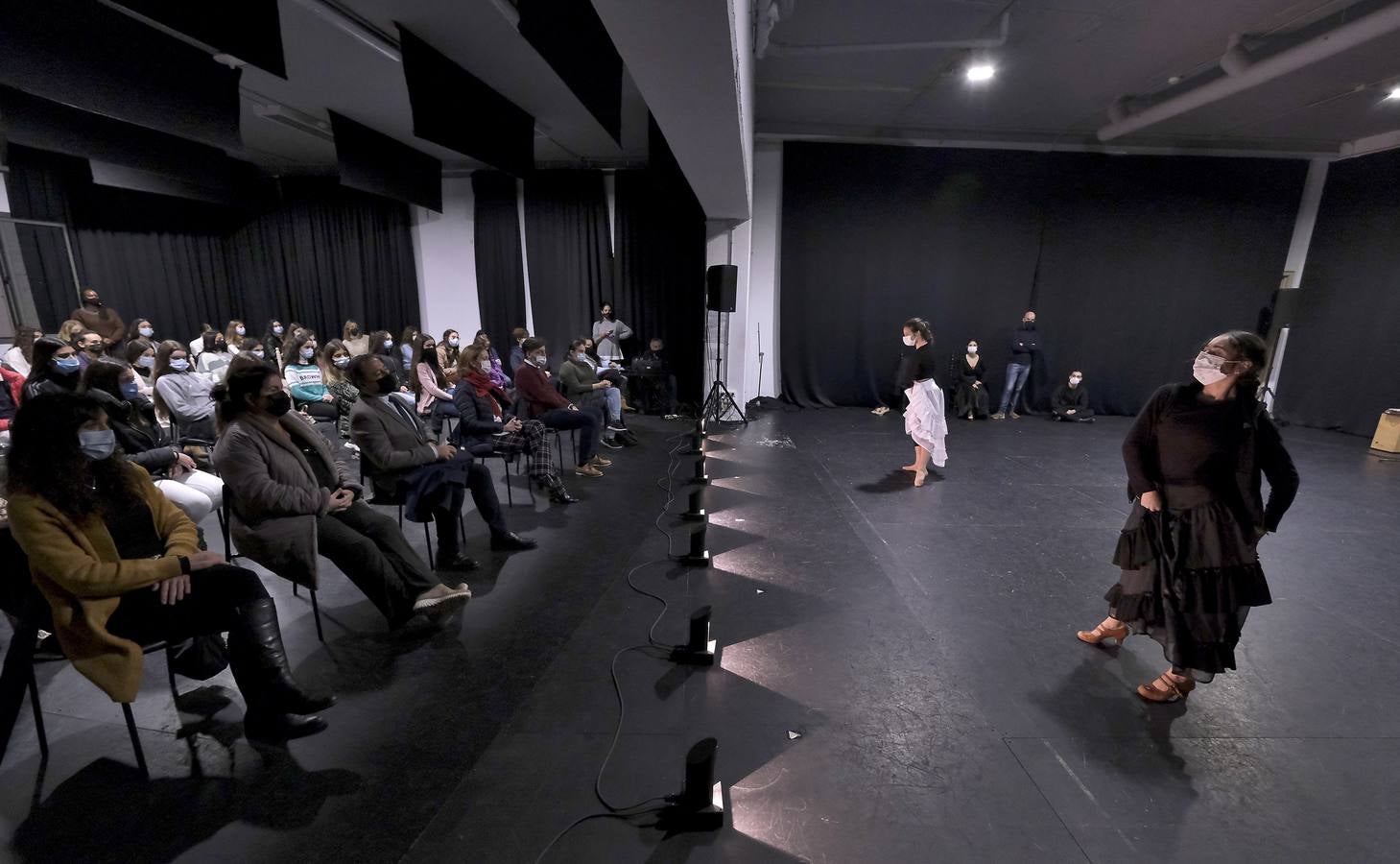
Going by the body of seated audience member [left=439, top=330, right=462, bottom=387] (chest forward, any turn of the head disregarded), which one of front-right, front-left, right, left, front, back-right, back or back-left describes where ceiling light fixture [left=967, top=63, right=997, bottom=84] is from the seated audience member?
front

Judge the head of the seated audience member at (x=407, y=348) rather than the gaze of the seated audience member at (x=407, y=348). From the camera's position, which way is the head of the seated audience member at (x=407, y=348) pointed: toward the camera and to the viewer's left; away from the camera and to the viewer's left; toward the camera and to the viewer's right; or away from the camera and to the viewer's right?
toward the camera and to the viewer's right

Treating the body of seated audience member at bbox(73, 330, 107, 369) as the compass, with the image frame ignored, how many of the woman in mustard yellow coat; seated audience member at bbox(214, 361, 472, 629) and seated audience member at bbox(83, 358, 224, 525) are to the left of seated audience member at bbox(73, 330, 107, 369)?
0

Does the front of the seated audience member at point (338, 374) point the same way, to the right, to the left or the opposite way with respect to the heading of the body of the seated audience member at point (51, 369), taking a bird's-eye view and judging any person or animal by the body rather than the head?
the same way

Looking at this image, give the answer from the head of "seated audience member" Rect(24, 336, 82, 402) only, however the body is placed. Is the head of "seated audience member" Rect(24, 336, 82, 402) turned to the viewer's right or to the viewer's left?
to the viewer's right

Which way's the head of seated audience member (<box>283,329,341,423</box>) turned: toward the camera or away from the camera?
toward the camera

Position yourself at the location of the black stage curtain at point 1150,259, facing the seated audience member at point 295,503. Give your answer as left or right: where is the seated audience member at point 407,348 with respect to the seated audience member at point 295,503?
right

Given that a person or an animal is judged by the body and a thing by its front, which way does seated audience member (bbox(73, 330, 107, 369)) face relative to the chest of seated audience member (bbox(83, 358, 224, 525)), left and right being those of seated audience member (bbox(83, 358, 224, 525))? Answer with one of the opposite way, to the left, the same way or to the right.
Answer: the same way

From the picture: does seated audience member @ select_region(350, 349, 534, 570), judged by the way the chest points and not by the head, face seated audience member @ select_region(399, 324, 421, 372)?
no

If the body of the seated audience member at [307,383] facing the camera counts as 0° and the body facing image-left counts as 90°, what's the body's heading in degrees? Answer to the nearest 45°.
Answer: approximately 315°

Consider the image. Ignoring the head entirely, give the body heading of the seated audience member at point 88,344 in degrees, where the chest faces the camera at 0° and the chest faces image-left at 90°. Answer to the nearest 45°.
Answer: approximately 315°

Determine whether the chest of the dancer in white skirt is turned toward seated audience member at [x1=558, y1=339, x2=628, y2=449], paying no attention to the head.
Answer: yes

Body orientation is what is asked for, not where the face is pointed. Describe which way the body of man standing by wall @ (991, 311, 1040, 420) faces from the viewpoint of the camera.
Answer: toward the camera

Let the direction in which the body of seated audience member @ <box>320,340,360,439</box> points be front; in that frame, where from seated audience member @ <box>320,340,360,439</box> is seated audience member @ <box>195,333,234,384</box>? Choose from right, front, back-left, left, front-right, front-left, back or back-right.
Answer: back

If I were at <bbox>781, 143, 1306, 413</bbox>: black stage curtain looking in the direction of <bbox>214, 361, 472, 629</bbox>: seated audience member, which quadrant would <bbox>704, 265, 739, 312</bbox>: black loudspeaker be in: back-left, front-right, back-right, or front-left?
front-right

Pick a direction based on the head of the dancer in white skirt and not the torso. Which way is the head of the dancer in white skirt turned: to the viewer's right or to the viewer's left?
to the viewer's left

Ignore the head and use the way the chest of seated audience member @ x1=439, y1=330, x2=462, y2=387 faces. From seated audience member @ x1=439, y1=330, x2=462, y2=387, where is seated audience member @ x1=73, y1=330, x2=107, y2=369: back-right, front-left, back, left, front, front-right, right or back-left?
right

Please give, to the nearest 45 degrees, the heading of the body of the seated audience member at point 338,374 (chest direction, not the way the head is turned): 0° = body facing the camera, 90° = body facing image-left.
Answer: approximately 315°

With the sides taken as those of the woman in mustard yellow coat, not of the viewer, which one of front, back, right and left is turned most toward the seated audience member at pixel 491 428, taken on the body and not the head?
left

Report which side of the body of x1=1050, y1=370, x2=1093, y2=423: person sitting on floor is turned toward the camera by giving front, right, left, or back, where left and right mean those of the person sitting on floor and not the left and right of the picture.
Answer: front
